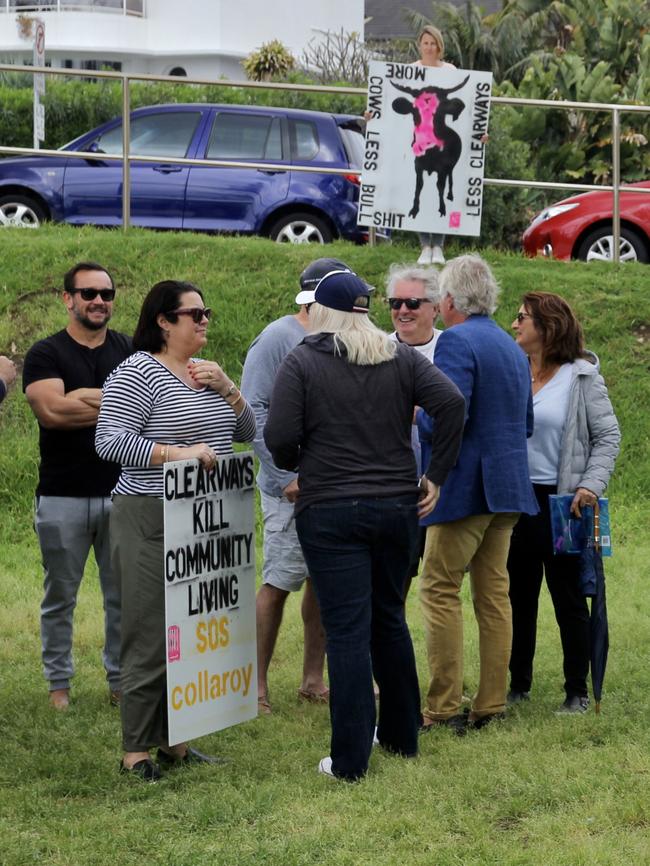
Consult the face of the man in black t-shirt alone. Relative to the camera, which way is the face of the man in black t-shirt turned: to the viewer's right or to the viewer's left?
to the viewer's right

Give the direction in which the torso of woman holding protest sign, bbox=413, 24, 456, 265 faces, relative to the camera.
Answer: toward the camera

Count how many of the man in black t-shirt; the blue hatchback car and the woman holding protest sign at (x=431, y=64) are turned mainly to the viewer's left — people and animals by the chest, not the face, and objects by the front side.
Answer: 1

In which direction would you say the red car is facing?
to the viewer's left

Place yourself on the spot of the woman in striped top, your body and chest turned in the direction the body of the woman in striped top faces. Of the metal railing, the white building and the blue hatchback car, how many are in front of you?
0

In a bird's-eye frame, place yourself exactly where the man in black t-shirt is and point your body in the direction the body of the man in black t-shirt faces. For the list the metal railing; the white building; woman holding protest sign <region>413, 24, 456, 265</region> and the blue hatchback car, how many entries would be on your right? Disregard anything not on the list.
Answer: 0

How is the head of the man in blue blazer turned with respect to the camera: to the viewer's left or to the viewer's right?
to the viewer's left

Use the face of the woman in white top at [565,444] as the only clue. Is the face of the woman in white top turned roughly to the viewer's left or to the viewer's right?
to the viewer's left

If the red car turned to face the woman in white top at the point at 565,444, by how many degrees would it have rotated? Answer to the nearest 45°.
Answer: approximately 90° to its left

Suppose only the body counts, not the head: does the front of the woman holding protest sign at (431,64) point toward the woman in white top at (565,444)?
yes

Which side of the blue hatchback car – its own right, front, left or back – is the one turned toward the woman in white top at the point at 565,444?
left

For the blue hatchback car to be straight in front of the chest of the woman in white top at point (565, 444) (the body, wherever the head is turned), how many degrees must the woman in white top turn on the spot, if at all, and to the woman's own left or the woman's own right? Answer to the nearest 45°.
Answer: approximately 90° to the woman's own right

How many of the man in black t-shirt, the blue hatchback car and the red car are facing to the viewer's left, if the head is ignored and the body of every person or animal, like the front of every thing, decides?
2

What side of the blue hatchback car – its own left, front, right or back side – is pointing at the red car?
back

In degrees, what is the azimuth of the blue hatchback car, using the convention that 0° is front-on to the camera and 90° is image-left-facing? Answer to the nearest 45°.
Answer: approximately 90°

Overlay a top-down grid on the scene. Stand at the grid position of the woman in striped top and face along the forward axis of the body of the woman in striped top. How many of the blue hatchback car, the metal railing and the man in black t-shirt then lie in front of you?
0

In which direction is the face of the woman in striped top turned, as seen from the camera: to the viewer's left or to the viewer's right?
to the viewer's right

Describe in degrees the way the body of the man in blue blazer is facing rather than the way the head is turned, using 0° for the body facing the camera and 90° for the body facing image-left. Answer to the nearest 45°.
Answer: approximately 135°

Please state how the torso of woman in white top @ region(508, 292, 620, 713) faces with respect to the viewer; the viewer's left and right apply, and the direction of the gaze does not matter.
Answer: facing the viewer and to the left of the viewer

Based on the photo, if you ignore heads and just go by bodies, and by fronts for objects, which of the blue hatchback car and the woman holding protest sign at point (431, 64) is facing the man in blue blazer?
the woman holding protest sign
